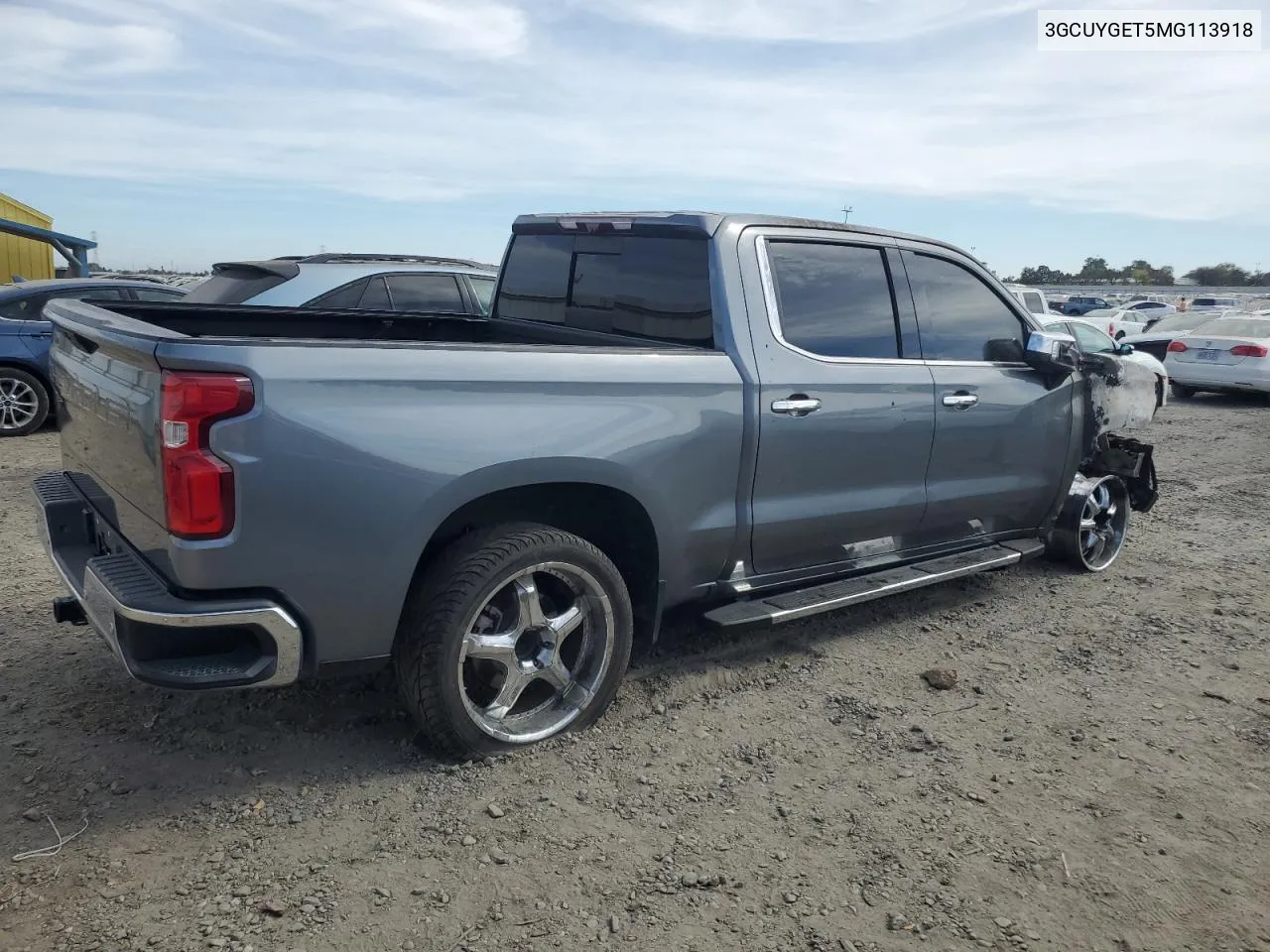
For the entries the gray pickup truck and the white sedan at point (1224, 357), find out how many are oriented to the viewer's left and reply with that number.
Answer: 0

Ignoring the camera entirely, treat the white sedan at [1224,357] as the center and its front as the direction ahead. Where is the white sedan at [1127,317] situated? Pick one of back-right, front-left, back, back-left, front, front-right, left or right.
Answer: front-left

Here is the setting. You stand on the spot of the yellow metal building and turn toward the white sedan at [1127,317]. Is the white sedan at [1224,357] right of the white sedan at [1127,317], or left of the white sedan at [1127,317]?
right

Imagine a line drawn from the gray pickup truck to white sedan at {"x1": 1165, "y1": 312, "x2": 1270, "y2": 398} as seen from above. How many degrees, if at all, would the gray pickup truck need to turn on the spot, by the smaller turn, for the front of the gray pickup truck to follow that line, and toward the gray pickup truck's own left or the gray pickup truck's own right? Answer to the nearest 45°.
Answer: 0° — it already faces it

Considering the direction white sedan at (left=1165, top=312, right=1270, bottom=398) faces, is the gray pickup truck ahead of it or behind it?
behind

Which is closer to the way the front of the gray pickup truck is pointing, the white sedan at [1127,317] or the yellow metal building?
the white sedan

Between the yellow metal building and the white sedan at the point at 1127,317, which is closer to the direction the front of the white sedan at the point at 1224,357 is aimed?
the white sedan

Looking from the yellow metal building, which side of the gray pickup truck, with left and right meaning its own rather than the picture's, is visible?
left

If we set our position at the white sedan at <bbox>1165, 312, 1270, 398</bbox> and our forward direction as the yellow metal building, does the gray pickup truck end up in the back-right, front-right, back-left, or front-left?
front-left

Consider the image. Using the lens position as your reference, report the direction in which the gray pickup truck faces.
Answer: facing away from the viewer and to the right of the viewer

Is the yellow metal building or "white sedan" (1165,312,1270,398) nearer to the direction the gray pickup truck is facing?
the white sedan

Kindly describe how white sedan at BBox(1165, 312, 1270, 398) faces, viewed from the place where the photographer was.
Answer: facing away from the viewer and to the right of the viewer
